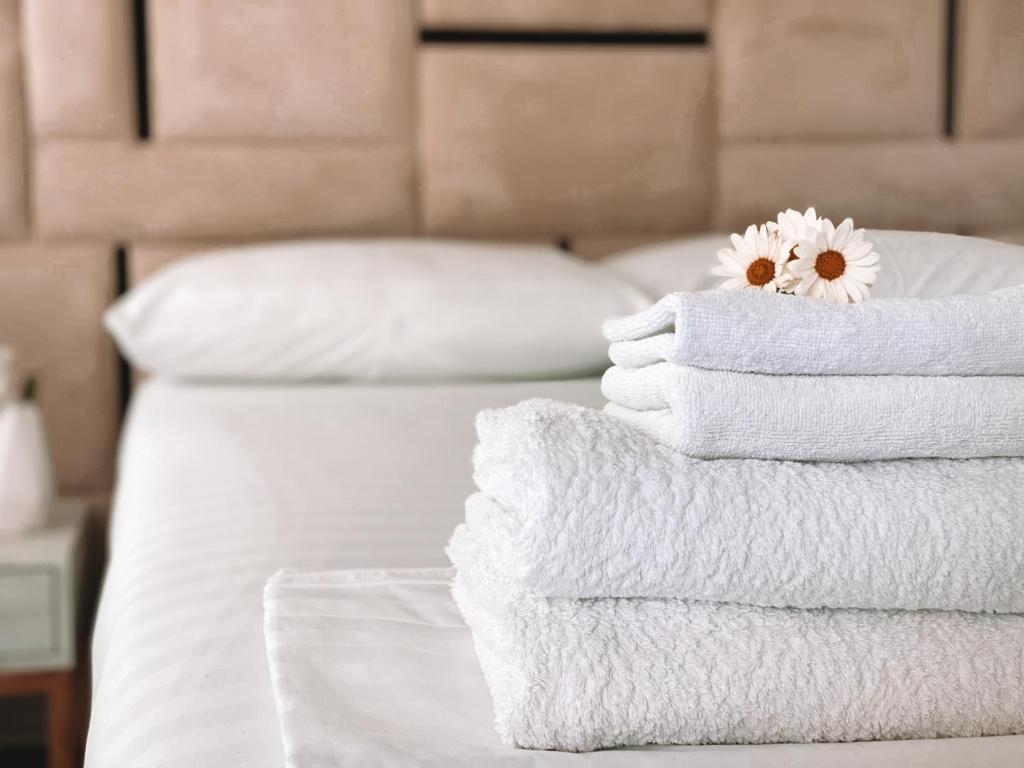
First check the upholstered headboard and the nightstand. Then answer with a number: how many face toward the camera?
2

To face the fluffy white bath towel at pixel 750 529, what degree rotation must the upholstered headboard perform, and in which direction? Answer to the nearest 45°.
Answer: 0° — it already faces it

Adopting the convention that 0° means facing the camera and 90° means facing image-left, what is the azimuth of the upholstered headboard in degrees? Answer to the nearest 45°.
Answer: approximately 0°

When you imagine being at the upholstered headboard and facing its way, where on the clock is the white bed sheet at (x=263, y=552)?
The white bed sheet is roughly at 12 o'clock from the upholstered headboard.

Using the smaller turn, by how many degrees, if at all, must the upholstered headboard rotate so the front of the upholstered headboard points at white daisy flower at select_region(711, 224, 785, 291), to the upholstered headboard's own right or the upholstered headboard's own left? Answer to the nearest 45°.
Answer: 0° — it already faces it

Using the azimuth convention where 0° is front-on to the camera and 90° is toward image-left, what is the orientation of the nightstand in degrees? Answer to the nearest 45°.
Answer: approximately 0°
